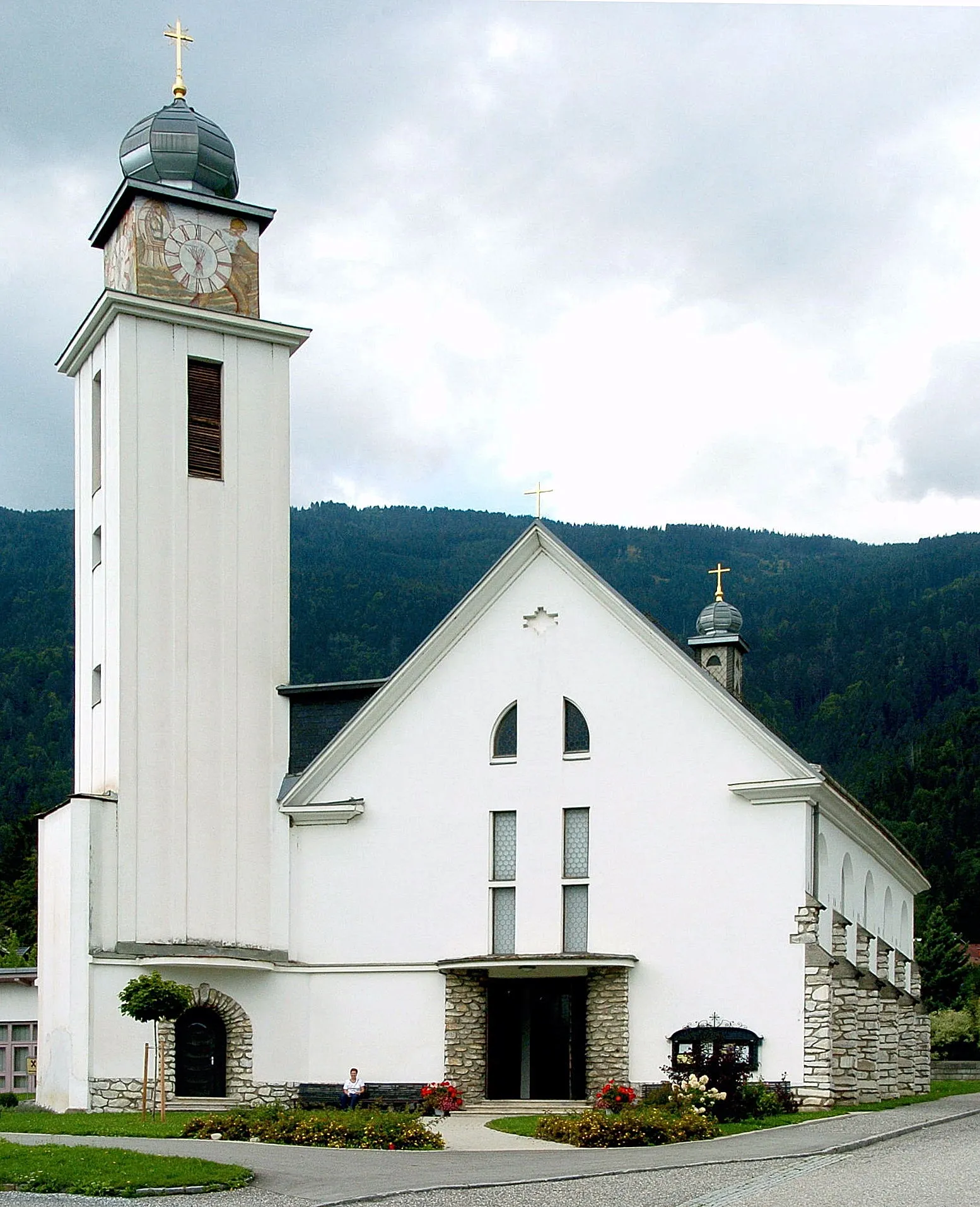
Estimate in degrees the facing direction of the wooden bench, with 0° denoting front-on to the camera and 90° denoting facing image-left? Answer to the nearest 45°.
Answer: approximately 0°

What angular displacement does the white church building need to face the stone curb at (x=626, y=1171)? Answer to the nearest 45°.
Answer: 0° — it already faces it

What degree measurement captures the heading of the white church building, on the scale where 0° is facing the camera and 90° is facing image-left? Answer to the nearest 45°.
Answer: approximately 0°

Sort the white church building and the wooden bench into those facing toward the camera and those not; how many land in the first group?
2
